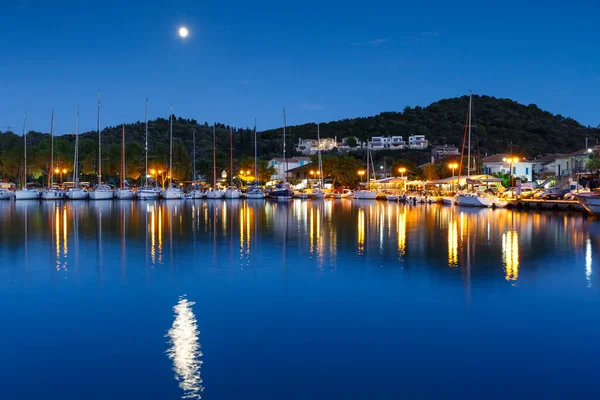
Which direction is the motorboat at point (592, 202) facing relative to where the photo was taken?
to the viewer's left

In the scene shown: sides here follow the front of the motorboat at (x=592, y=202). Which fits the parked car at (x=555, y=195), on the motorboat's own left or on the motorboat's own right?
on the motorboat's own right
